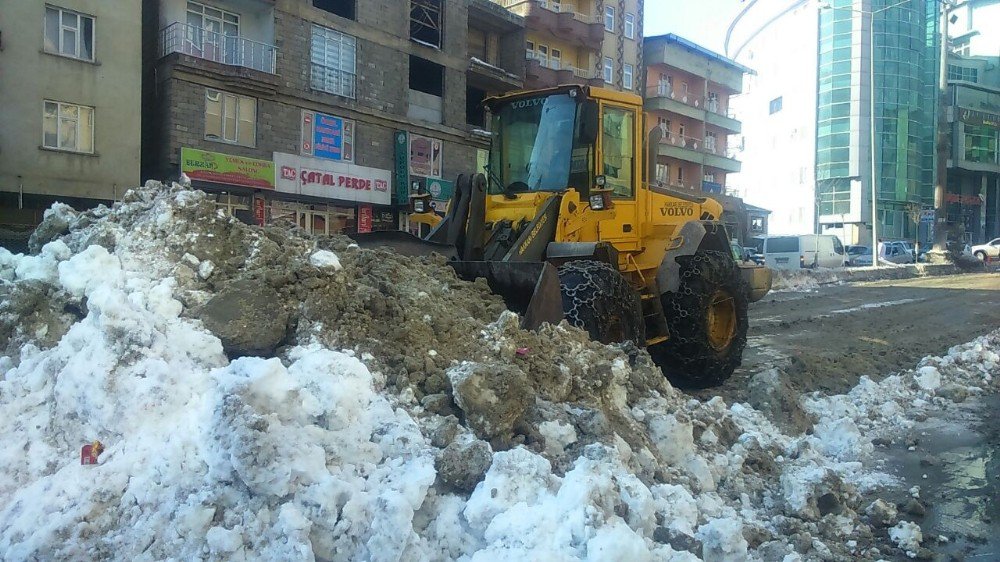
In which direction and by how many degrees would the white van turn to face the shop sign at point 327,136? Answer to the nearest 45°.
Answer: approximately 180°

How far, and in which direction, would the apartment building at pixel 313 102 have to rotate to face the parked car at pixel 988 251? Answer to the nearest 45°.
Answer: approximately 45° to its left

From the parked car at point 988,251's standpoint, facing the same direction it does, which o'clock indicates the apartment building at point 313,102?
The apartment building is roughly at 10 o'clock from the parked car.

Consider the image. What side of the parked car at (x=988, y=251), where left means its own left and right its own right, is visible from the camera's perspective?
left

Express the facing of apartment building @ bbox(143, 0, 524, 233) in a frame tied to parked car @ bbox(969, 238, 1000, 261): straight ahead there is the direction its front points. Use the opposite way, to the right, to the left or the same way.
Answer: the opposite way

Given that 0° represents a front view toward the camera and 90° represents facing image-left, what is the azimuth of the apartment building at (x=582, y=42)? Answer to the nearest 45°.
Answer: approximately 315°

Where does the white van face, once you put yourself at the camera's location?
facing away from the viewer and to the right of the viewer
